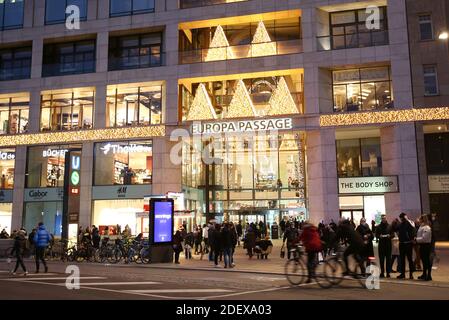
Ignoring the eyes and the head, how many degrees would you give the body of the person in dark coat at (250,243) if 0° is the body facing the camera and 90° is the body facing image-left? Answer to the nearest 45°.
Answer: approximately 180°

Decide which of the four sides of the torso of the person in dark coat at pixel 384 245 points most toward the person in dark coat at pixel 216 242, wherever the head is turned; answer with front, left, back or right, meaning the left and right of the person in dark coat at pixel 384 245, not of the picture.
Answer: right

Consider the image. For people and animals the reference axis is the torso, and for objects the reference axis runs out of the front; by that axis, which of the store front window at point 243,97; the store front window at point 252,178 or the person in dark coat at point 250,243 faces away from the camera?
the person in dark coat

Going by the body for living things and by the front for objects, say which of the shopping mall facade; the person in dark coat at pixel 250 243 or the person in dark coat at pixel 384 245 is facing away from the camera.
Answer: the person in dark coat at pixel 250 243

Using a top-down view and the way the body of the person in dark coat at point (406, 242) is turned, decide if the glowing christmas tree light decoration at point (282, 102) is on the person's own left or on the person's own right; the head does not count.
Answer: on the person's own right

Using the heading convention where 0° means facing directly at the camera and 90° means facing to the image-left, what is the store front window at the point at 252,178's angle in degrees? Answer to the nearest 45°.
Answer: approximately 0°

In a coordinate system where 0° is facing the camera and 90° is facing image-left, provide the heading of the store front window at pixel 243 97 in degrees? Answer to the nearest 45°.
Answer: approximately 0°
